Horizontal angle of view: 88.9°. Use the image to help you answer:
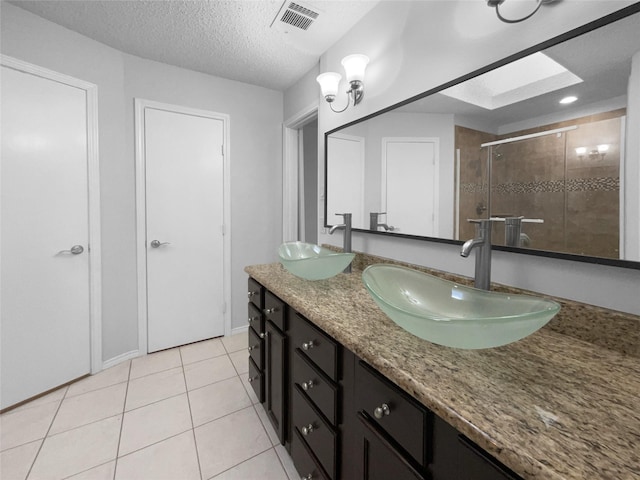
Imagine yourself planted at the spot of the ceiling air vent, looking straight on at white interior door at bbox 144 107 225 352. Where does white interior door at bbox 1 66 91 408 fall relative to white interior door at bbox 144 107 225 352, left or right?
left

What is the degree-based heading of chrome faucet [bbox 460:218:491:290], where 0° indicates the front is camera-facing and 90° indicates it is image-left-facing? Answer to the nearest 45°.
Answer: approximately 45°

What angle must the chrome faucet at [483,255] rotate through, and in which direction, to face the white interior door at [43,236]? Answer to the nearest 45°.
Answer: approximately 45° to its right

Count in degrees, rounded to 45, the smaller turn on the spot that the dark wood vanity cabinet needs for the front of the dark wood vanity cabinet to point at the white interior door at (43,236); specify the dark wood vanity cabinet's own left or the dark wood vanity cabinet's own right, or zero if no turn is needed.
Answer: approximately 45° to the dark wood vanity cabinet's own right

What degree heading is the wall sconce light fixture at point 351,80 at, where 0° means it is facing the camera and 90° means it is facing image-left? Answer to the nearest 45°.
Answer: approximately 45°

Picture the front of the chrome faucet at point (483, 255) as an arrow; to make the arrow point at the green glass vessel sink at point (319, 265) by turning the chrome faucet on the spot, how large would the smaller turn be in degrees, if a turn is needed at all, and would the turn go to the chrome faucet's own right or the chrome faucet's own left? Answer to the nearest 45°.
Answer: approximately 45° to the chrome faucet's own right

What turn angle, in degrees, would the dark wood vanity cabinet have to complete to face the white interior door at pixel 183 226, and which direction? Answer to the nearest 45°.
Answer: approximately 90° to its right
